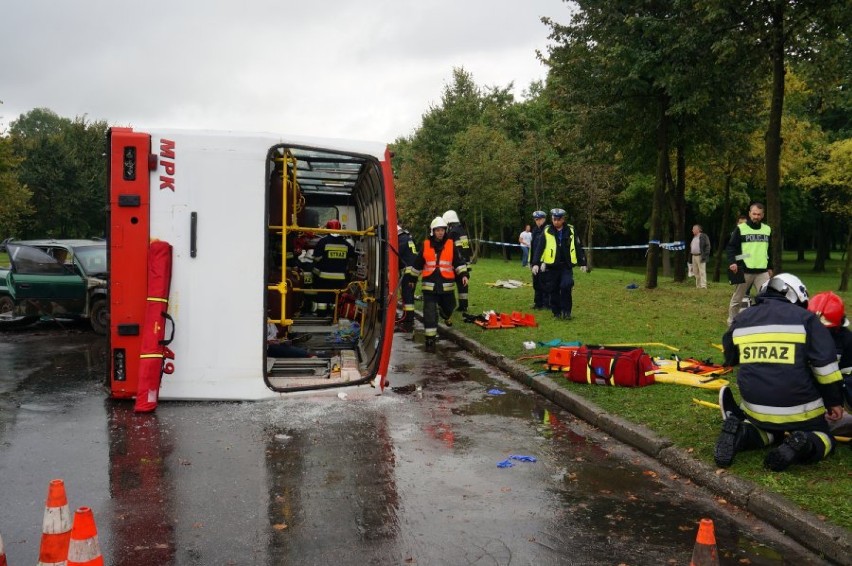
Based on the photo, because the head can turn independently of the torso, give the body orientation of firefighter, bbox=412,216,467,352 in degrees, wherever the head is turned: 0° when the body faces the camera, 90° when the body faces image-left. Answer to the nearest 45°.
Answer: approximately 0°

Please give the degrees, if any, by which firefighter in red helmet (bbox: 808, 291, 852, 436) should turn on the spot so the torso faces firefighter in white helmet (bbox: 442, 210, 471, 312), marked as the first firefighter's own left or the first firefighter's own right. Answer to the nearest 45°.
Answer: approximately 45° to the first firefighter's own right

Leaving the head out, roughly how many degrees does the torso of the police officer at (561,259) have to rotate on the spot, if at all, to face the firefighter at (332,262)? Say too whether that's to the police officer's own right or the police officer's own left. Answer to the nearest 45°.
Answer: approximately 45° to the police officer's own right

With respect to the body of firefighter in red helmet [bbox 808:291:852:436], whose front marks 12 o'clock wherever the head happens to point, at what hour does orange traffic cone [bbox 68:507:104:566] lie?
The orange traffic cone is roughly at 10 o'clock from the firefighter in red helmet.

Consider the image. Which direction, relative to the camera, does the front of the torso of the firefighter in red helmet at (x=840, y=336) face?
to the viewer's left

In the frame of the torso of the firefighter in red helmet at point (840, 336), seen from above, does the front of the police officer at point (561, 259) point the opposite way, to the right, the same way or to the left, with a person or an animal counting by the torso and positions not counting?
to the left

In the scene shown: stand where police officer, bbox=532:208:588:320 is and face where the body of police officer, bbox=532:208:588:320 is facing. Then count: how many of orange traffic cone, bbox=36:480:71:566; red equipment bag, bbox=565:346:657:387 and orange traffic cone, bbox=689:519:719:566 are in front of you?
3

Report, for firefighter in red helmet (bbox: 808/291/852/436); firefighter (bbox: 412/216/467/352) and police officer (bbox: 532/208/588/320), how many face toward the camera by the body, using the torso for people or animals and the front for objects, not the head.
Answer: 2

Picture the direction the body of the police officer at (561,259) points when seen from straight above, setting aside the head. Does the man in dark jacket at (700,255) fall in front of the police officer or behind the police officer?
behind
